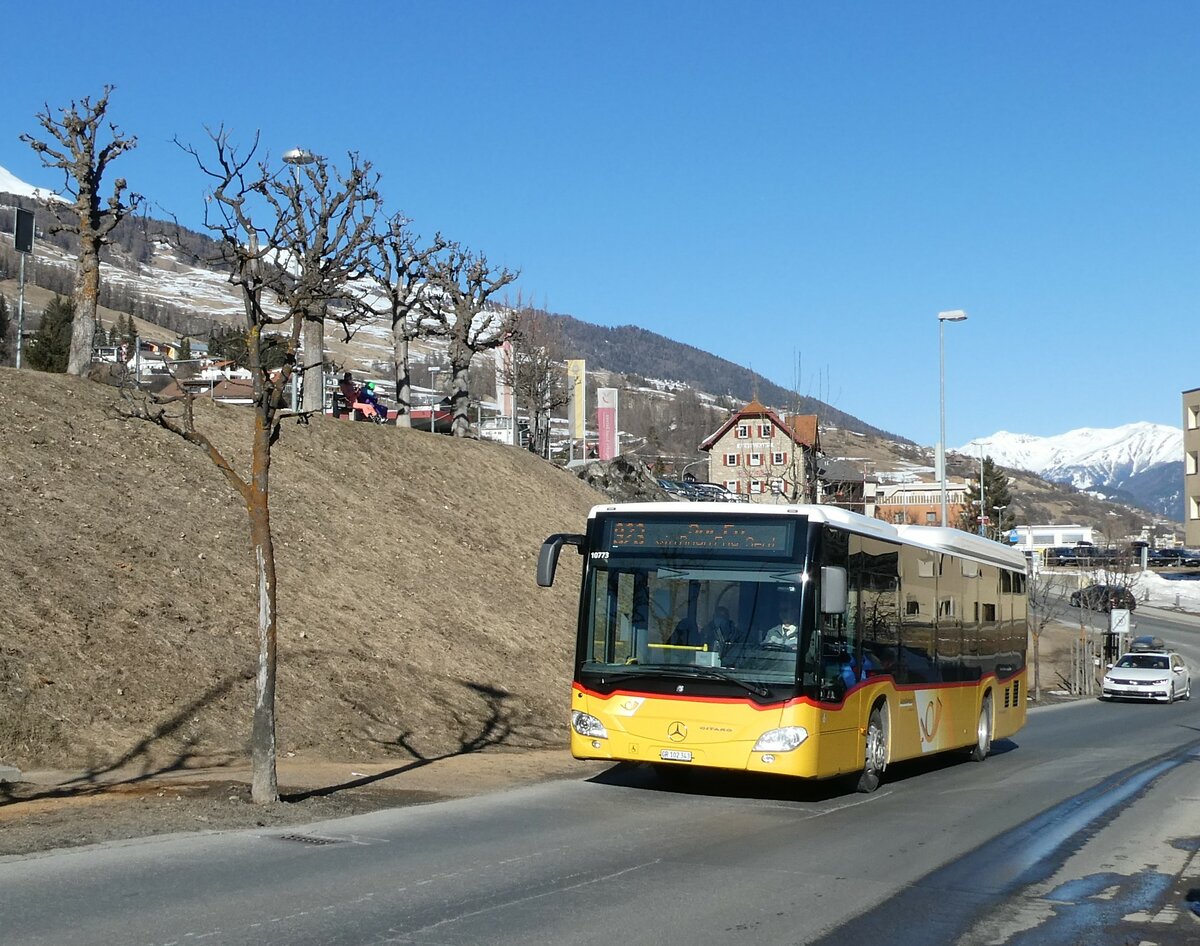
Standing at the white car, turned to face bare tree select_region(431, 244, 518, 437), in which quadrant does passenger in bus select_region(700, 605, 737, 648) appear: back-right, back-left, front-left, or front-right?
front-left

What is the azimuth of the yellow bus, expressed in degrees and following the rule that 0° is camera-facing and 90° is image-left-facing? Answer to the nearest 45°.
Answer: approximately 45°

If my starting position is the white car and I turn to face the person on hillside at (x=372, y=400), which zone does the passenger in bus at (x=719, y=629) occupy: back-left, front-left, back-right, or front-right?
front-left

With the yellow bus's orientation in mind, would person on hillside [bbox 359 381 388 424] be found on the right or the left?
on its right

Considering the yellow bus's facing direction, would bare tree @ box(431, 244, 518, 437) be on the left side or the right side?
on its right

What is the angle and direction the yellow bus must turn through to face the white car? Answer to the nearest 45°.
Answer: approximately 135° to its right
